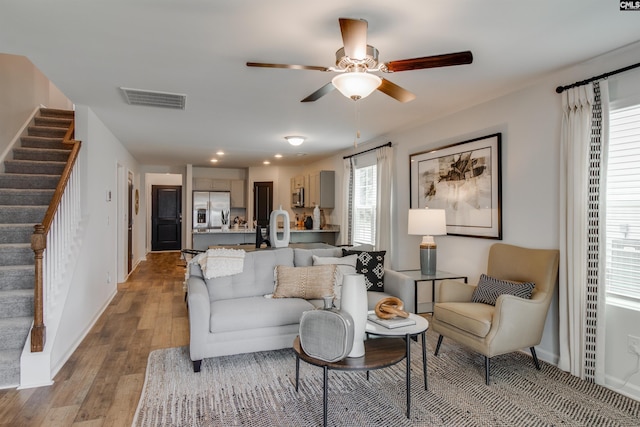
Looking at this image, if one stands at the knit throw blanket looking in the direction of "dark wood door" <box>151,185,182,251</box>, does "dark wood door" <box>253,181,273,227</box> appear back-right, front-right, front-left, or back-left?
front-right

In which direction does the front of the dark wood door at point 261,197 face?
toward the camera

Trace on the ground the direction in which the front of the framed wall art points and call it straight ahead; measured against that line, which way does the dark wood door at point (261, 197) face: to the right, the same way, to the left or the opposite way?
to the left

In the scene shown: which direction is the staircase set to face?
toward the camera

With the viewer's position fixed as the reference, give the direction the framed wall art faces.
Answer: facing the viewer and to the left of the viewer

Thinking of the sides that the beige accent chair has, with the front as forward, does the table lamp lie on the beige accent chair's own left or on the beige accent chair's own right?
on the beige accent chair's own right

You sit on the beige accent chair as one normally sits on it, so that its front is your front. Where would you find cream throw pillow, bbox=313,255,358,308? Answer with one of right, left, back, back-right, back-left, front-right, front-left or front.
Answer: front-right

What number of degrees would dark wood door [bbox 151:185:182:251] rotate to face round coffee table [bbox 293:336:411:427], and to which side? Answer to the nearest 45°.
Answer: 0° — it already faces it

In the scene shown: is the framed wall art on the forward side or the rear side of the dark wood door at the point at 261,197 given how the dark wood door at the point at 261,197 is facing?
on the forward side

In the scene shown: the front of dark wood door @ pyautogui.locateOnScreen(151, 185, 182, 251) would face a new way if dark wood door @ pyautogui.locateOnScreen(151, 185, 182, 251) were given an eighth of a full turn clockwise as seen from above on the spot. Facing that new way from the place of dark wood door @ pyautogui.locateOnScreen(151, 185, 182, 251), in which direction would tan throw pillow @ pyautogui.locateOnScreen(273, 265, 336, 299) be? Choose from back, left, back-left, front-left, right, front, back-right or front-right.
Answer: front-left

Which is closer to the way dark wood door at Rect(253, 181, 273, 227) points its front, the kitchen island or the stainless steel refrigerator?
the kitchen island

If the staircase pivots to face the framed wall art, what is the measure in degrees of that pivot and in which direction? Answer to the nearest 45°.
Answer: approximately 45° to its left

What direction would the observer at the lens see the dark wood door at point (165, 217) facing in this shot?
facing the viewer

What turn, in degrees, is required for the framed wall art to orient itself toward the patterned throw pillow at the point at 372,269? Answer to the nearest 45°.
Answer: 0° — it already faces it
